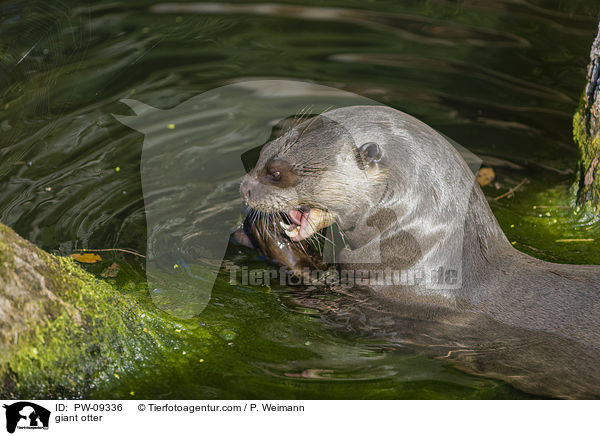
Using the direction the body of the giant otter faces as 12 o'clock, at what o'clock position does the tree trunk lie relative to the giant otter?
The tree trunk is roughly at 4 o'clock from the giant otter.

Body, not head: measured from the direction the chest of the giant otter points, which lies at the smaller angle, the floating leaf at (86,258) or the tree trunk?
the floating leaf

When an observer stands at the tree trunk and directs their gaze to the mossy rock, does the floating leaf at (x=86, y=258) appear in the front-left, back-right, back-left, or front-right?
front-right

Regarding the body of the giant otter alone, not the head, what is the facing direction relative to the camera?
to the viewer's left

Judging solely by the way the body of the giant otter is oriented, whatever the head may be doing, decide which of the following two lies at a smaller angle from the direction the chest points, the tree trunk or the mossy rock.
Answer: the mossy rock

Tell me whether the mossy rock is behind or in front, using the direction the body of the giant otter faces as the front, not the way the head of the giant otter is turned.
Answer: in front

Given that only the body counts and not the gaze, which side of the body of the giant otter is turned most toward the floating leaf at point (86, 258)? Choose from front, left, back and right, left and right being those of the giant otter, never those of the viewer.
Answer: front
